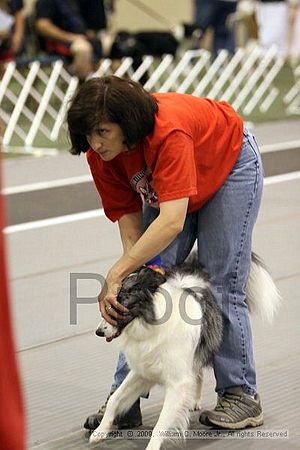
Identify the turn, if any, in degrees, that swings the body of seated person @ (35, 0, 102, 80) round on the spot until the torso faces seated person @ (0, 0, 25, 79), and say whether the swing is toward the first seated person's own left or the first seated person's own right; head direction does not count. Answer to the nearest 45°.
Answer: approximately 135° to the first seated person's own right

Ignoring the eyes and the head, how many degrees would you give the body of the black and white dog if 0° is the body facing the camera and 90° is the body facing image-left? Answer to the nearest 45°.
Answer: approximately 45°

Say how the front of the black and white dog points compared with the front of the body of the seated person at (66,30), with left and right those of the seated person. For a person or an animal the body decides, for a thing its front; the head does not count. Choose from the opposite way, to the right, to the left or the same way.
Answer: to the right

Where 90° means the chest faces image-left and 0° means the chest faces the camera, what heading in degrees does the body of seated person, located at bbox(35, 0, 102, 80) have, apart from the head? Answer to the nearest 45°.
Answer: approximately 315°

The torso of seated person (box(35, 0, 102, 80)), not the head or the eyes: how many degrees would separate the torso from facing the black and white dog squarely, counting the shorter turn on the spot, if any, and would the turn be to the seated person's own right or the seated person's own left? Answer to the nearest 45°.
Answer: approximately 45° to the seated person's own right

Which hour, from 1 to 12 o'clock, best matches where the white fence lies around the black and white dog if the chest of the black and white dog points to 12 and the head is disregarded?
The white fence is roughly at 4 o'clock from the black and white dog.

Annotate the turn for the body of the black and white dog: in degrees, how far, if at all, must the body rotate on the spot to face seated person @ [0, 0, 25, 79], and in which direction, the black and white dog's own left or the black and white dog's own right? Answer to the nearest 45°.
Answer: approximately 135° to the black and white dog's own right
